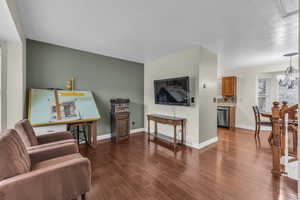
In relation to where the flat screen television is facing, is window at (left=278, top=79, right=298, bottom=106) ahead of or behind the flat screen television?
behind

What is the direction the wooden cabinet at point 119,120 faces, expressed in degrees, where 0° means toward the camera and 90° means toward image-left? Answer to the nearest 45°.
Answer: approximately 315°

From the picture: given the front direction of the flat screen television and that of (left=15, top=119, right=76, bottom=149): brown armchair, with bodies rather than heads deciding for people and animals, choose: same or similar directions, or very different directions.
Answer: very different directions

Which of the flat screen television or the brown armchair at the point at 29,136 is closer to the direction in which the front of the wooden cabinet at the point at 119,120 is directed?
the flat screen television

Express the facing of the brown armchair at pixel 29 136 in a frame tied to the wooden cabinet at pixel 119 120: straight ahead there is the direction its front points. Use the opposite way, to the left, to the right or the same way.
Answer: to the left

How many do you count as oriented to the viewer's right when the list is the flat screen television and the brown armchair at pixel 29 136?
1

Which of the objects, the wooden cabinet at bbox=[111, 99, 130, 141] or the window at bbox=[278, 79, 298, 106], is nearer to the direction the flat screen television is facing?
the wooden cabinet

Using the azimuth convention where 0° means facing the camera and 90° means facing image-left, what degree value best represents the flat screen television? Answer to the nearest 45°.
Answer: approximately 45°

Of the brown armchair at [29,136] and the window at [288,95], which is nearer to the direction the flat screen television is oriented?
the brown armchair

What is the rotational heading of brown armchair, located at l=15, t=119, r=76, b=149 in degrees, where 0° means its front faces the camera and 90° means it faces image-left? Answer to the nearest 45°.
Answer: approximately 270°
